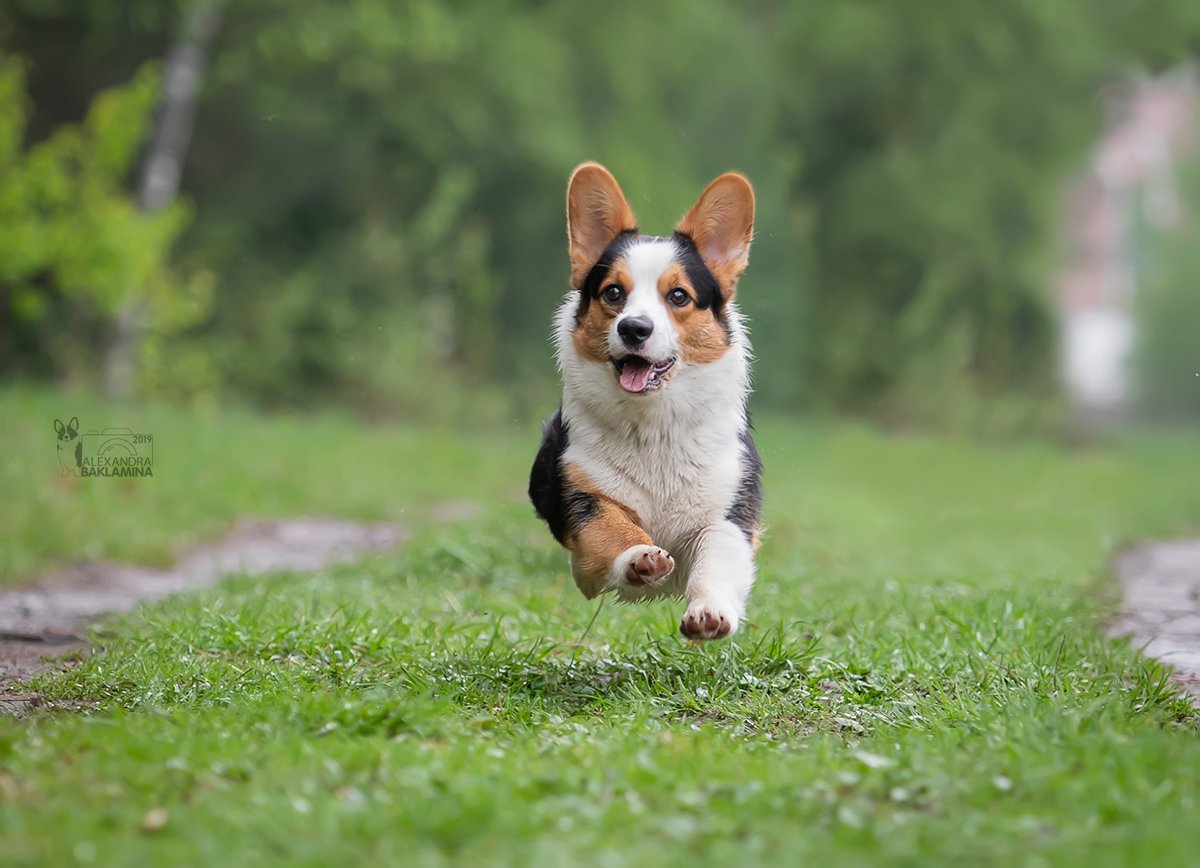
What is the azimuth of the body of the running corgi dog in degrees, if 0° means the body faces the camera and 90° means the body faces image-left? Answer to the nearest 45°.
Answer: approximately 0°

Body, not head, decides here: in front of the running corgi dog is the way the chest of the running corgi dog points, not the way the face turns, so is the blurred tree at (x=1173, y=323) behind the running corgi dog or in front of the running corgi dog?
behind

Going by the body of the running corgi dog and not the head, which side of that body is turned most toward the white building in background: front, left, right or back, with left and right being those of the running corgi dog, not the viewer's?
back

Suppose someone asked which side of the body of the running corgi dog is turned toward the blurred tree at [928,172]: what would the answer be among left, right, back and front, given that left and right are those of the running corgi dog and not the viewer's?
back
